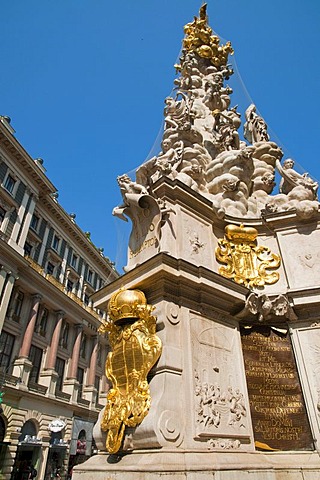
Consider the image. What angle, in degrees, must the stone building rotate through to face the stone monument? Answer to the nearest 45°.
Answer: approximately 45° to its right

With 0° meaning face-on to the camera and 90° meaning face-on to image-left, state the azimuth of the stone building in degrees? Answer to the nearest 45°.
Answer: approximately 315°
